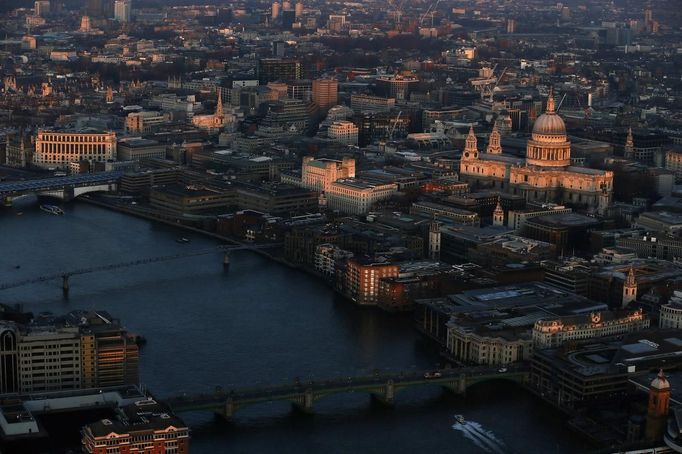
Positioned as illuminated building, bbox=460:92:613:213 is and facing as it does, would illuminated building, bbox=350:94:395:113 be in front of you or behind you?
in front

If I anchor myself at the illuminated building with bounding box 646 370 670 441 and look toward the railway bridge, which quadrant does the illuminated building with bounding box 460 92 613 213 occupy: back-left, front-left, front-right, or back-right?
front-right

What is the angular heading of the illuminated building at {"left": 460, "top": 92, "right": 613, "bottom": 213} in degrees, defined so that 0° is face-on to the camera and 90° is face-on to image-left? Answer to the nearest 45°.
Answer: approximately 135°

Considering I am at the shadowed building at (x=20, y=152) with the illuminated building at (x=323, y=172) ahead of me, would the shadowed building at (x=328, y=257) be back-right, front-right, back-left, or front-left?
front-right

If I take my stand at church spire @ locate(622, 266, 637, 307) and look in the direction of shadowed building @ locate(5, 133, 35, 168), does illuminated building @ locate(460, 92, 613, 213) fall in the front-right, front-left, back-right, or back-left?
front-right

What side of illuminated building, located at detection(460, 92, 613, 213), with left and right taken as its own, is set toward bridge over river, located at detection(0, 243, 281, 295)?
left

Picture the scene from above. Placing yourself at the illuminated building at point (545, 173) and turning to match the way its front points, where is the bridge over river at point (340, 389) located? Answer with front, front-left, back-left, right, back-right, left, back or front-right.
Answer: back-left

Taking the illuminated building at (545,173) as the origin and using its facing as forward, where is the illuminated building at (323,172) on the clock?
the illuminated building at (323,172) is roughly at 10 o'clock from the illuminated building at (545,173).

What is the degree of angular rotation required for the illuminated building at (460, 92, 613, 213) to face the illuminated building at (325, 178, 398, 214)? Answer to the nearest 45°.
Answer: approximately 90° to its left

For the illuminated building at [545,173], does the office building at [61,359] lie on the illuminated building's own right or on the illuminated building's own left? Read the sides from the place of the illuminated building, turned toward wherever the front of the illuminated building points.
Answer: on the illuminated building's own left

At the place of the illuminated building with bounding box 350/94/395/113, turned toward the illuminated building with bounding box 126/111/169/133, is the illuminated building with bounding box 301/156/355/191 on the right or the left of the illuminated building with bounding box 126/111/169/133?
left

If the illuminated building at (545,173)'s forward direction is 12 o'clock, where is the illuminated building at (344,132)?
the illuminated building at (344,132) is roughly at 12 o'clock from the illuminated building at (545,173).

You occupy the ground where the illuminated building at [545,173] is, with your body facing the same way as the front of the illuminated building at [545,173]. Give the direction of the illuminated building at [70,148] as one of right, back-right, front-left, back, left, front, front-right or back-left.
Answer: front-left

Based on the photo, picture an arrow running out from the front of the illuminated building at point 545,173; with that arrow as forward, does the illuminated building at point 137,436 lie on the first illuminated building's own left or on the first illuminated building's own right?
on the first illuminated building's own left

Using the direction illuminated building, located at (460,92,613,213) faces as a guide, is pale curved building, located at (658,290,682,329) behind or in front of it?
behind
